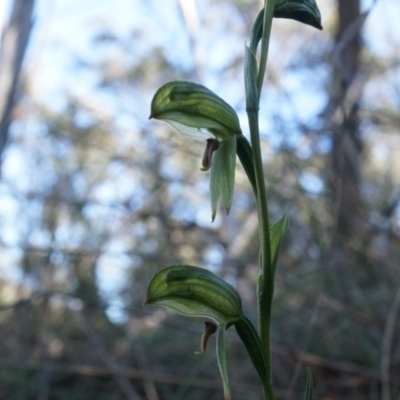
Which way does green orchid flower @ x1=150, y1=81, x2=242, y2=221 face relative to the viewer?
to the viewer's left

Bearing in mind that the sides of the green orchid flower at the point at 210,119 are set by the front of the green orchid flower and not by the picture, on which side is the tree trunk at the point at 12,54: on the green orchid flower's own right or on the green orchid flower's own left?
on the green orchid flower's own right
